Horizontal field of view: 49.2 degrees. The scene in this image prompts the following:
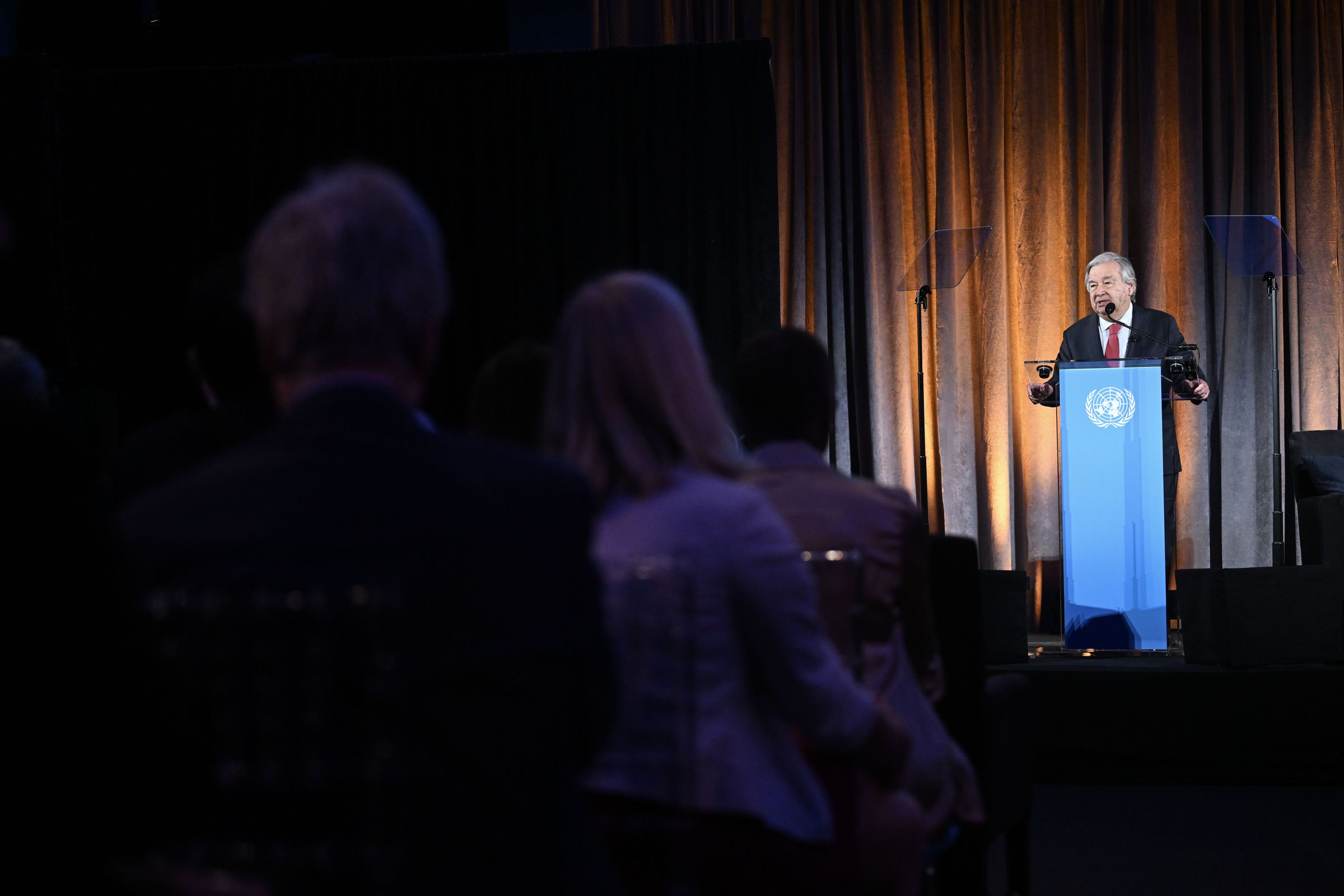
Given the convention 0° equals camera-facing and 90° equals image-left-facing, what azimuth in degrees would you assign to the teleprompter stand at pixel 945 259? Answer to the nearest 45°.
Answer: approximately 225°

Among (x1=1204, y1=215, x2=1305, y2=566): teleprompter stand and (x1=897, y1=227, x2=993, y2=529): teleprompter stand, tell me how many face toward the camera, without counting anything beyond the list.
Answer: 0

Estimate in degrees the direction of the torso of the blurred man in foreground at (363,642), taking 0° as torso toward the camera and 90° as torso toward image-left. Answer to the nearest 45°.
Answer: approximately 180°

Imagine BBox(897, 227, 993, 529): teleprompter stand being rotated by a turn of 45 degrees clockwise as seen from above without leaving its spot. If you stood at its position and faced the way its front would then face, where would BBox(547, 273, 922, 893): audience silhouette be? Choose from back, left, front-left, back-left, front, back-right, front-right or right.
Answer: right

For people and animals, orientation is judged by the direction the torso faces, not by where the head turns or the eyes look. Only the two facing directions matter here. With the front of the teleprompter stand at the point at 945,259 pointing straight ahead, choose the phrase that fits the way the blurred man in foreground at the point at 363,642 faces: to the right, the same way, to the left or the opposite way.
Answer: to the left

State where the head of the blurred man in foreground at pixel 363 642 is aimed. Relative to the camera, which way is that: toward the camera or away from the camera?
away from the camera

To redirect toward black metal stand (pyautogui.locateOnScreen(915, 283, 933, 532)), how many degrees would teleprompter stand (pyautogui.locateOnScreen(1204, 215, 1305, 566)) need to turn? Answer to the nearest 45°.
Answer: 0° — it already faces it

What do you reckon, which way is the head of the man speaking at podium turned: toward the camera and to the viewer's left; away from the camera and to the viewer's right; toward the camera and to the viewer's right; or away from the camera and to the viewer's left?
toward the camera and to the viewer's left

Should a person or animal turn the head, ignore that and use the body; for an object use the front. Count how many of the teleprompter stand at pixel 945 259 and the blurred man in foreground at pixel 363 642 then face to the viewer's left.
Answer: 0

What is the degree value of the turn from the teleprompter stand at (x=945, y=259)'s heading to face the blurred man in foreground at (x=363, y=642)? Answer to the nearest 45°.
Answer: approximately 135° to its right

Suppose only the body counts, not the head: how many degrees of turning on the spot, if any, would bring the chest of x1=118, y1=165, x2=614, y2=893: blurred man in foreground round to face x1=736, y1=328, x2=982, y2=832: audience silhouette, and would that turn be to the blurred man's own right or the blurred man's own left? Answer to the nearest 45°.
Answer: approximately 45° to the blurred man's own right

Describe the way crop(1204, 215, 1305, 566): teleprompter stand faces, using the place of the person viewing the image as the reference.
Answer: facing away from the viewer and to the left of the viewer

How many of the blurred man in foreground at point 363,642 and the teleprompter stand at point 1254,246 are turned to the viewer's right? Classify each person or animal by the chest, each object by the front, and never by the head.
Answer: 0
